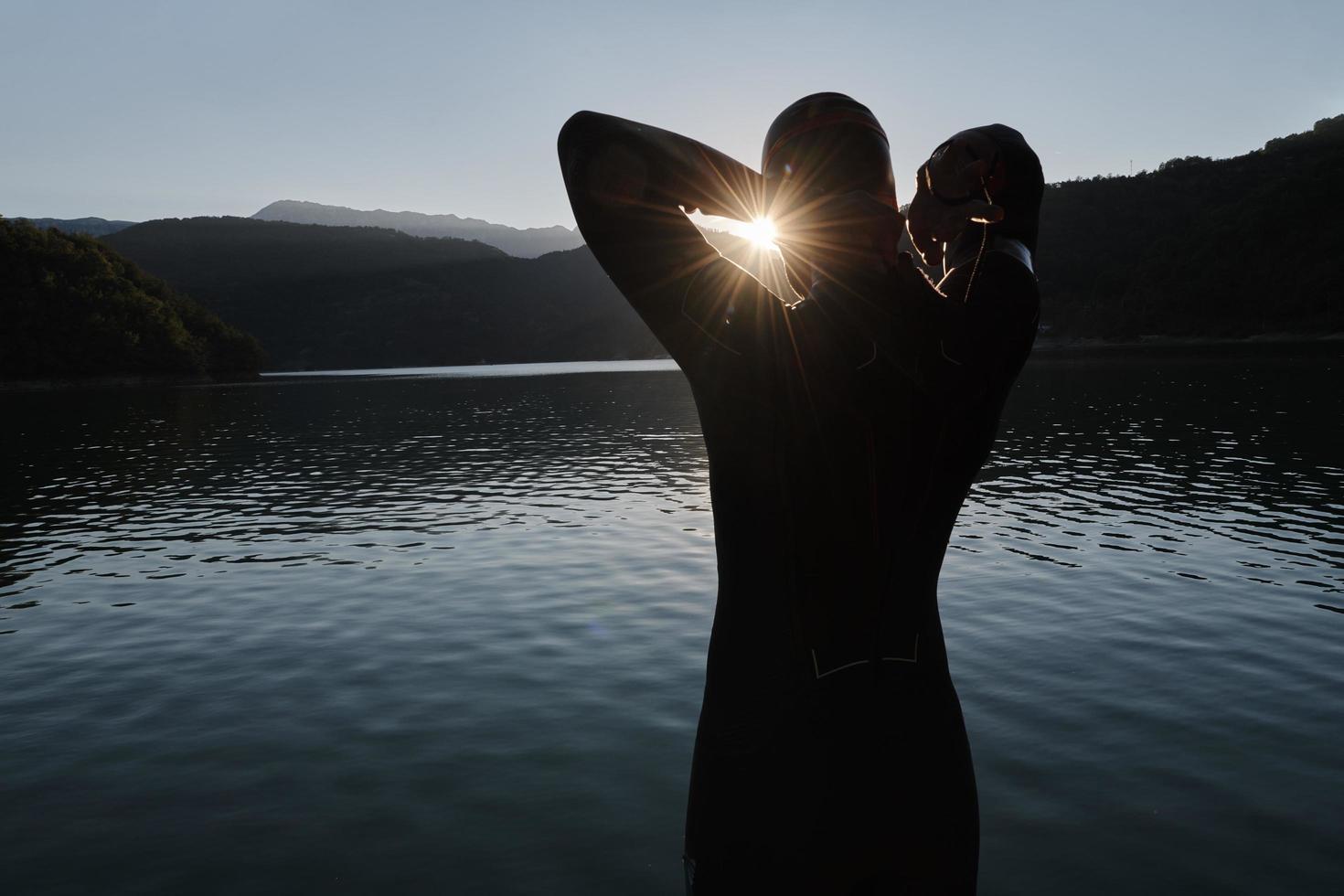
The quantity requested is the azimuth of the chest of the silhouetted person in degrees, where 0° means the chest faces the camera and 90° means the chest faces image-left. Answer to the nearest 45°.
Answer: approximately 135°
